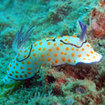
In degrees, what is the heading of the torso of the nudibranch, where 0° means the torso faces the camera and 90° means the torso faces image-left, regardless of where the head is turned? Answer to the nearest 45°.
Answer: approximately 270°
